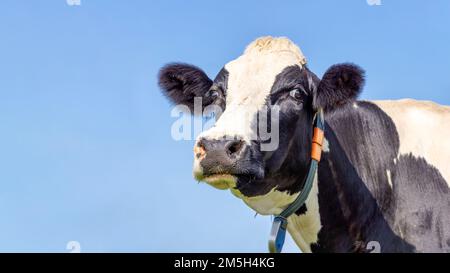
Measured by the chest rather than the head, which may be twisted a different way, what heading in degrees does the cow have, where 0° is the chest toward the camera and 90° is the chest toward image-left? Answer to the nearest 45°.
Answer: approximately 45°
